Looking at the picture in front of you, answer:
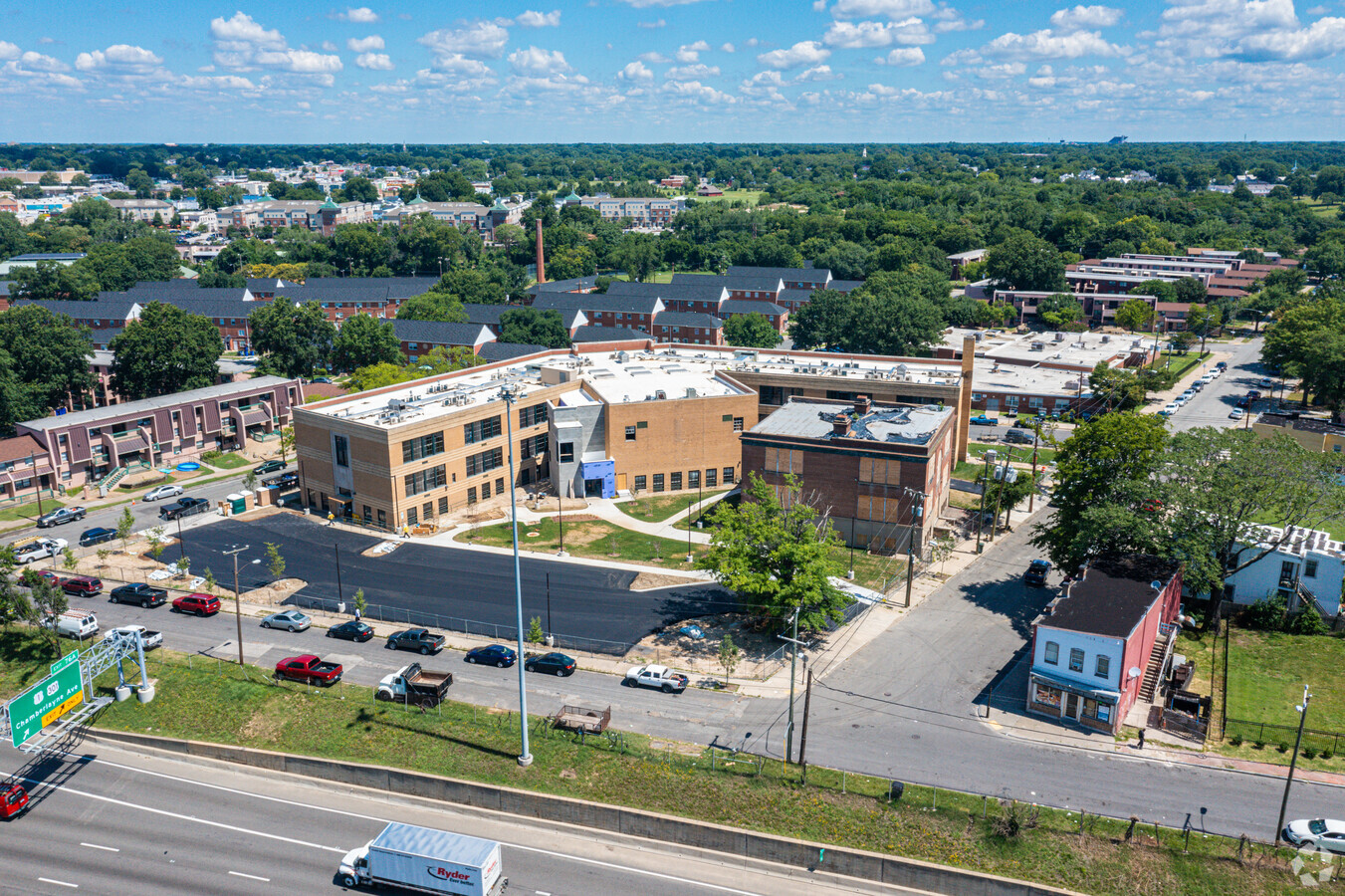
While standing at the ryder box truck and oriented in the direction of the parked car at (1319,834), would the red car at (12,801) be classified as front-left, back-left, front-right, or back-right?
back-left

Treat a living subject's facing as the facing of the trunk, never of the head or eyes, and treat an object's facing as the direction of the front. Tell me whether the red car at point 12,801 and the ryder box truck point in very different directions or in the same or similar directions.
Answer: same or similar directions

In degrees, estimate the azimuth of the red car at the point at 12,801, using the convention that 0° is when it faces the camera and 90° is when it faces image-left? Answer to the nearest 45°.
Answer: approximately 135°

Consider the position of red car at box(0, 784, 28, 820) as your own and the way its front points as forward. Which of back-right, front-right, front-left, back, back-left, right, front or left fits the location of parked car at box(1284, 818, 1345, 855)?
back

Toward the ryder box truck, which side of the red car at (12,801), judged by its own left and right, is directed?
back

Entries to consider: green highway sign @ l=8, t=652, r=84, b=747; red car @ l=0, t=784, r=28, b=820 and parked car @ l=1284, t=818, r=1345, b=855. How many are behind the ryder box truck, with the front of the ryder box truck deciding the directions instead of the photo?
1

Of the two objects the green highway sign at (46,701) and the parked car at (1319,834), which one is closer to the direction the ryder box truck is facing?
the green highway sign

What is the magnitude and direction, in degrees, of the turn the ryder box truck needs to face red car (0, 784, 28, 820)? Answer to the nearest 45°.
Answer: approximately 45° to its right

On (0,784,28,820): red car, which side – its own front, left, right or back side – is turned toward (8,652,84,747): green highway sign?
right

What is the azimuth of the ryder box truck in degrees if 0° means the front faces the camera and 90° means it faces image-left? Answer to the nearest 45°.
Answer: approximately 90°

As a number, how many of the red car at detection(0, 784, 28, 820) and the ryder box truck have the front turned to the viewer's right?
0

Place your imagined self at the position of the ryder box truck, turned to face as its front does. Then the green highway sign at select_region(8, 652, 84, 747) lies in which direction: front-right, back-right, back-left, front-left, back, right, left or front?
front-right

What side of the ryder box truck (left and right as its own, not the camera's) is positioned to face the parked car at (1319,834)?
back
